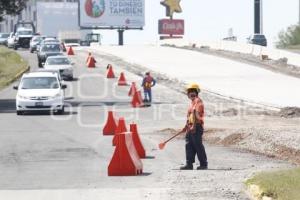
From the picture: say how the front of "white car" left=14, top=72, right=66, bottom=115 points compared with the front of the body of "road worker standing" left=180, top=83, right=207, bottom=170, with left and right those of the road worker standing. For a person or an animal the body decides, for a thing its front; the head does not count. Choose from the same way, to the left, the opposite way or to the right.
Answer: to the left

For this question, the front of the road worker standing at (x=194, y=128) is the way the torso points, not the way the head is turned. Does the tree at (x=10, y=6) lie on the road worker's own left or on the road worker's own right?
on the road worker's own right

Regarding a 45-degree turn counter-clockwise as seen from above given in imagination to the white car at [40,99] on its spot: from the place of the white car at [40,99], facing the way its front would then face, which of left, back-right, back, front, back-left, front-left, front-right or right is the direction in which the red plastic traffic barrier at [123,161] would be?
front-right

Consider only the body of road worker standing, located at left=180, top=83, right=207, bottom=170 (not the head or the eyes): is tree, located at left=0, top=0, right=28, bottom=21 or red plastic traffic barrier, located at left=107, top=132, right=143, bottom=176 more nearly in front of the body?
the red plastic traffic barrier

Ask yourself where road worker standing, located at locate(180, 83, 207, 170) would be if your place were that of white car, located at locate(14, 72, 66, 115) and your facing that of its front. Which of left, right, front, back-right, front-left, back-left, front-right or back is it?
front

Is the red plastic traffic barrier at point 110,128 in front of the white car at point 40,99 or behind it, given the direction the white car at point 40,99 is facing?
in front

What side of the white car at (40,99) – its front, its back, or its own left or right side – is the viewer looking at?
front

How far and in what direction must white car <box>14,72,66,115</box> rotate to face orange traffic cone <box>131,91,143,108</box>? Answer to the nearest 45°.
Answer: approximately 135° to its left

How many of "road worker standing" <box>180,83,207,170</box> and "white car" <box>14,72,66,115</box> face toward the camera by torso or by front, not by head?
1

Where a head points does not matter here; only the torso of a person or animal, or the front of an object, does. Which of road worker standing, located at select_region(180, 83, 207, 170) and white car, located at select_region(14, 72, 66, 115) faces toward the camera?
the white car

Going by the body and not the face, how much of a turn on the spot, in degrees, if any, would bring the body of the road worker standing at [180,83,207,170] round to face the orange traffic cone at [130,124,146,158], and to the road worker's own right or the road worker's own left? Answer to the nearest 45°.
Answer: approximately 45° to the road worker's own right

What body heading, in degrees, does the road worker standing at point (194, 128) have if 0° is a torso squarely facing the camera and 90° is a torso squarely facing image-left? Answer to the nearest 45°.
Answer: approximately 90°

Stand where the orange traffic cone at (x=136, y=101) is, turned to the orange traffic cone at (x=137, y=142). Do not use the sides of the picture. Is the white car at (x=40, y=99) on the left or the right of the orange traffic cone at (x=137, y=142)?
right
